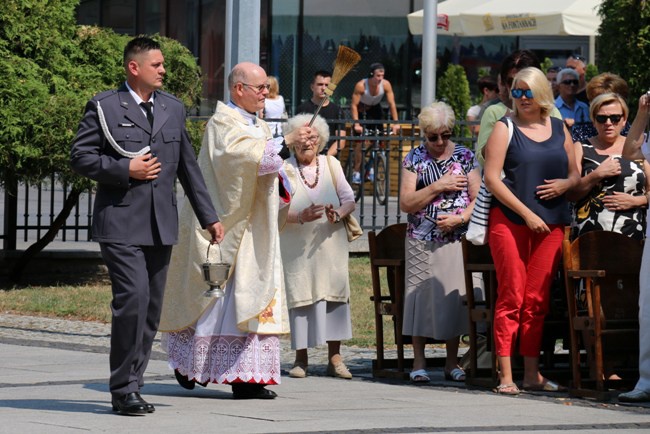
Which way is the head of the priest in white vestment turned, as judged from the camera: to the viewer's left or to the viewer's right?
to the viewer's right

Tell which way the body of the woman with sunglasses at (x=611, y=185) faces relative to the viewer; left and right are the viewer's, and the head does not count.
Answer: facing the viewer

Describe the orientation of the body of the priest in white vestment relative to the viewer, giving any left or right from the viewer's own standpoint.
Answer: facing to the right of the viewer

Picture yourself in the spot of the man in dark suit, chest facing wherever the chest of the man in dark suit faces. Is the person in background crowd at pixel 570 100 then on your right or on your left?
on your left

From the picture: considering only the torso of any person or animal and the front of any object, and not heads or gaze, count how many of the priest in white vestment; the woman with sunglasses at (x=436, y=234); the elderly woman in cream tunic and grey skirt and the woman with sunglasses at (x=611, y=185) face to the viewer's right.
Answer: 1

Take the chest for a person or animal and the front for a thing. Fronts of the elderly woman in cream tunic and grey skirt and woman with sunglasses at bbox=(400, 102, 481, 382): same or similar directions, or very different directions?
same or similar directions

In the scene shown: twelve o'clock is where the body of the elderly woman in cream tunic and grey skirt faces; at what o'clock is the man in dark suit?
The man in dark suit is roughly at 1 o'clock from the elderly woman in cream tunic and grey skirt.

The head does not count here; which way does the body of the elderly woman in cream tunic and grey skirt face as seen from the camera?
toward the camera

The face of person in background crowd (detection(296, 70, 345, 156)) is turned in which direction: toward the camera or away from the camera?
toward the camera

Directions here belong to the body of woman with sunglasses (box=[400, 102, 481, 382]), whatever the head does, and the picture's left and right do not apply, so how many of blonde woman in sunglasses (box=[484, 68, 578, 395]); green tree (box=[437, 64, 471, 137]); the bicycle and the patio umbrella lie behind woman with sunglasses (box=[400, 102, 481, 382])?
3
